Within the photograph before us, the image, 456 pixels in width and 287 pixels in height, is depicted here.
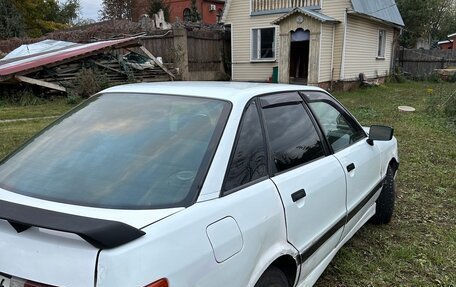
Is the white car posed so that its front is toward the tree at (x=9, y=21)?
no

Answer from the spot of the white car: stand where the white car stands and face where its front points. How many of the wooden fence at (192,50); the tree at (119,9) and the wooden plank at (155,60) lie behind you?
0

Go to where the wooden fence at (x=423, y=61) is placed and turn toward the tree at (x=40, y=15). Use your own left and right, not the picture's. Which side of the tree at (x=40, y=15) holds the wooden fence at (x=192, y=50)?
left

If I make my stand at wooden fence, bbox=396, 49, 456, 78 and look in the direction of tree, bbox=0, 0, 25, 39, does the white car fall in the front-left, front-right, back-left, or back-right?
front-left

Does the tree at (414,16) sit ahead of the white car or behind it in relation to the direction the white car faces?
ahead

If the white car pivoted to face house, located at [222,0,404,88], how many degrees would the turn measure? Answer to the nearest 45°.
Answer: approximately 45° to its left

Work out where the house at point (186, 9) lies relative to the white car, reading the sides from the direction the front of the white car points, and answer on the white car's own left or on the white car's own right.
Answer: on the white car's own left

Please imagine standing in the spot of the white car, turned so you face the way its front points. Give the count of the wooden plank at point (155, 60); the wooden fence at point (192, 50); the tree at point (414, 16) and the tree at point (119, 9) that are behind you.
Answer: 0

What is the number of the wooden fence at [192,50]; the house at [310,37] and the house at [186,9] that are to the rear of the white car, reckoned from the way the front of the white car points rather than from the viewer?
0

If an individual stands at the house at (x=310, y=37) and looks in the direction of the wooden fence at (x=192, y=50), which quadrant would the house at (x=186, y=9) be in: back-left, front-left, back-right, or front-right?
front-right

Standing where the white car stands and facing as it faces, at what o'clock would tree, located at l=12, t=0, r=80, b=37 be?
The tree is roughly at 10 o'clock from the white car.

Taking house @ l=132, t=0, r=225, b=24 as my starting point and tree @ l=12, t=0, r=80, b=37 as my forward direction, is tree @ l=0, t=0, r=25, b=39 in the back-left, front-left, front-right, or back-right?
front-left

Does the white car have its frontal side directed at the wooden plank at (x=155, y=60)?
no

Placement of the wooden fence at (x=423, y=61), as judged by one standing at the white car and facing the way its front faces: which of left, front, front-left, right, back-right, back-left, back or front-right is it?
front

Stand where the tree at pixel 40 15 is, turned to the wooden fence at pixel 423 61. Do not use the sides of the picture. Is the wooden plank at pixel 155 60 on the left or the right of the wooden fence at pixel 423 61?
right

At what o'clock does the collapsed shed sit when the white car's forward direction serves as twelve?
The collapsed shed is roughly at 10 o'clock from the white car.

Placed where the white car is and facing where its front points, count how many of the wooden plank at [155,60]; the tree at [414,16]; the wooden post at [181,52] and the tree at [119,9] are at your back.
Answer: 0

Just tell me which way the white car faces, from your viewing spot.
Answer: facing away from the viewer and to the right of the viewer

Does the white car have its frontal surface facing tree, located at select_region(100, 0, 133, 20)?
no
